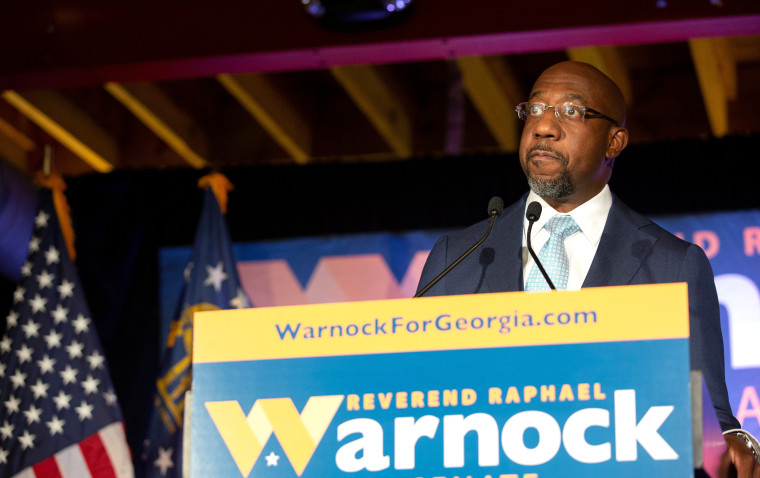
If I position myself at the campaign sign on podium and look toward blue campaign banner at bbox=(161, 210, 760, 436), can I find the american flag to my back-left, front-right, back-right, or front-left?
front-left

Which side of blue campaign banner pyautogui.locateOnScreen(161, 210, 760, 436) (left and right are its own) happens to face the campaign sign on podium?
front

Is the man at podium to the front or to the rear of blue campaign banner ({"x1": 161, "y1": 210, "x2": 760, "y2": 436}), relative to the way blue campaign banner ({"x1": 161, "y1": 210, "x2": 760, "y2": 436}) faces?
to the front

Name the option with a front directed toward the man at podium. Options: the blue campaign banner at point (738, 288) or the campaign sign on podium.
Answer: the blue campaign banner

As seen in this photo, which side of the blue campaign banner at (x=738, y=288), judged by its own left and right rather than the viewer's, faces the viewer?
front

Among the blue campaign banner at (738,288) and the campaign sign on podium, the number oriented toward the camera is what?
2

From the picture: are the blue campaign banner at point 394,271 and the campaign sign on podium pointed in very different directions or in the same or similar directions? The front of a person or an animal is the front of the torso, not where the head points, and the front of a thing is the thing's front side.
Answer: same or similar directions

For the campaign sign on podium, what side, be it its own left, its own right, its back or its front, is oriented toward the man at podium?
back

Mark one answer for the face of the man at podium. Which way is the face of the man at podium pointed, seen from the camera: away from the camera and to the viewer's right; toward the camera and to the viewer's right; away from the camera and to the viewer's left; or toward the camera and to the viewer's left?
toward the camera and to the viewer's left

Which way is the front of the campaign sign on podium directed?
toward the camera

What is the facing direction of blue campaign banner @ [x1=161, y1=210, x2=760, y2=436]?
toward the camera

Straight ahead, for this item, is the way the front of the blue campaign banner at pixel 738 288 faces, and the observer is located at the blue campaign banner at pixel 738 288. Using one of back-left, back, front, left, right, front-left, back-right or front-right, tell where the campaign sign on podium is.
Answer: front

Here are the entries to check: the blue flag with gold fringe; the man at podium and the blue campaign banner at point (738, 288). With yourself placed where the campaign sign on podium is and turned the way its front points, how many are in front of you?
0

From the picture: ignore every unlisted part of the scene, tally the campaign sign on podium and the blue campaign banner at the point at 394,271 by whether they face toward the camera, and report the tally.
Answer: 2

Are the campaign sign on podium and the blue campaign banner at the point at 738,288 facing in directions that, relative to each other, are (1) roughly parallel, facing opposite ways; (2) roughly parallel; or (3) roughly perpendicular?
roughly parallel

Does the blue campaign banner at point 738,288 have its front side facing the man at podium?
yes
